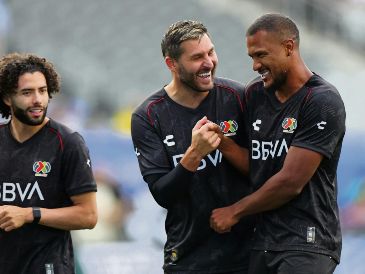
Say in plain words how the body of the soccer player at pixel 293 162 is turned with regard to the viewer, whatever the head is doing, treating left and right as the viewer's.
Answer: facing the viewer and to the left of the viewer

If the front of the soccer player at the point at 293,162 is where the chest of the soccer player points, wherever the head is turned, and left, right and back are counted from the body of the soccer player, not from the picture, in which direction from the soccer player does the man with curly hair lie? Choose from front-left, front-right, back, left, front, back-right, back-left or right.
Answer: front-right

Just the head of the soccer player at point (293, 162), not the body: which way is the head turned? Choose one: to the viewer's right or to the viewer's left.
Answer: to the viewer's left

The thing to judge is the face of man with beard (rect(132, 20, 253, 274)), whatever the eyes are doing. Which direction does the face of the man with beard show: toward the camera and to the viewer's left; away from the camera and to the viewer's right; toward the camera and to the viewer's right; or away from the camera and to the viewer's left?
toward the camera and to the viewer's right
